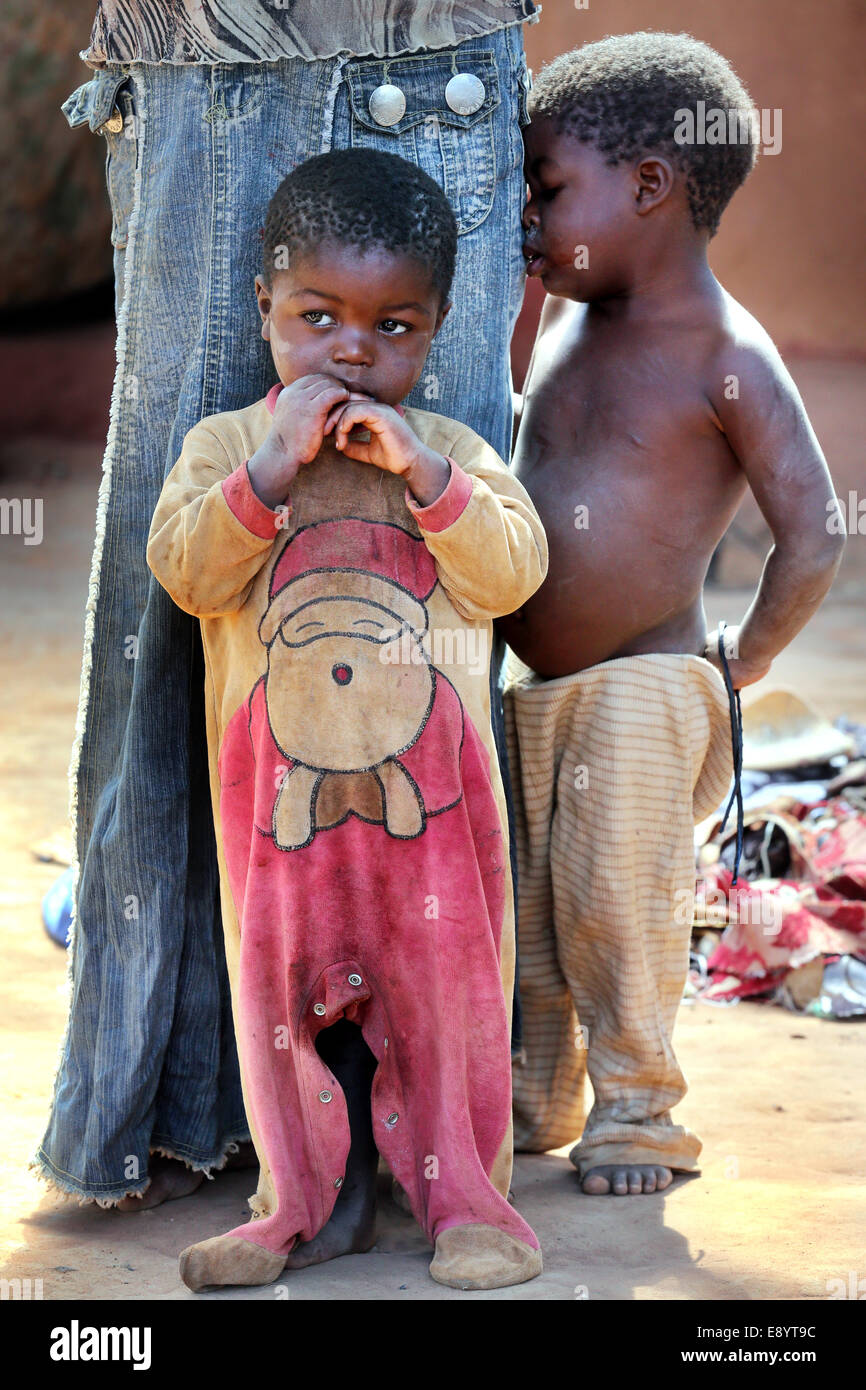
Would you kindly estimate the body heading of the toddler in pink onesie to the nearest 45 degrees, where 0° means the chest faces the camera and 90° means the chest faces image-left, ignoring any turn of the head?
approximately 0°

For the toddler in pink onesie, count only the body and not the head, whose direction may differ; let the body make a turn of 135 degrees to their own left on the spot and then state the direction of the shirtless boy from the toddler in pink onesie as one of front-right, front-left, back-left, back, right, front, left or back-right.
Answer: front

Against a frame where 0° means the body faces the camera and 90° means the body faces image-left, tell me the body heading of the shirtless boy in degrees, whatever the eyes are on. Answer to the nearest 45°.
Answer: approximately 45°

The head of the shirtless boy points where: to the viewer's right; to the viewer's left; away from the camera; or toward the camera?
to the viewer's left
